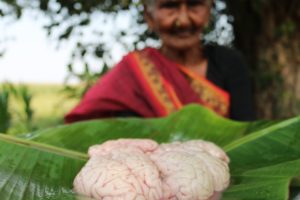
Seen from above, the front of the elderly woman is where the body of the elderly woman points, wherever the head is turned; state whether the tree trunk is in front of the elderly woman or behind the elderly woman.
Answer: behind

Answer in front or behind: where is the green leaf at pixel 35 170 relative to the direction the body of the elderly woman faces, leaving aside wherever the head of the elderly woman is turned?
in front

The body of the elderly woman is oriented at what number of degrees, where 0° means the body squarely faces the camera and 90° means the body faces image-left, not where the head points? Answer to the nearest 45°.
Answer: approximately 0°
